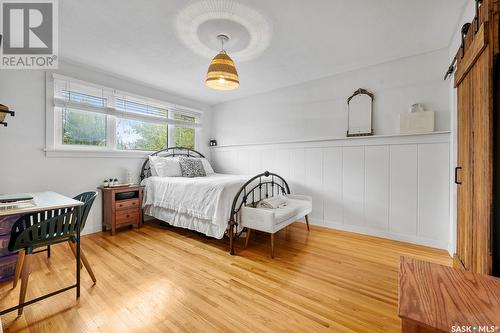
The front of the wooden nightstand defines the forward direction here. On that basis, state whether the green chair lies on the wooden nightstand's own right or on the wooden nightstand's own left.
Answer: on the wooden nightstand's own right

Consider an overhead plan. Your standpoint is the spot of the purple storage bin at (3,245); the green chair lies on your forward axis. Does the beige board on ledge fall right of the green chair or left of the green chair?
left

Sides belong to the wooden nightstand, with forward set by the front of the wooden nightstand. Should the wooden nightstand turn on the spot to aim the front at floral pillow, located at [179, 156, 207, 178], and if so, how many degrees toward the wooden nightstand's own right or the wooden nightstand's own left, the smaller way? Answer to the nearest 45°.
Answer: approximately 45° to the wooden nightstand's own left

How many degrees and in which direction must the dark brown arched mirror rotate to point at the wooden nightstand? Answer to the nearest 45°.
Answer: approximately 45° to its right

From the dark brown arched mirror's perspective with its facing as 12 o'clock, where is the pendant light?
The pendant light is roughly at 1 o'clock from the dark brown arched mirror.

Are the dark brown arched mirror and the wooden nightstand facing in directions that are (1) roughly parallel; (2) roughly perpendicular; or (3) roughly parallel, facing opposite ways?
roughly perpendicular

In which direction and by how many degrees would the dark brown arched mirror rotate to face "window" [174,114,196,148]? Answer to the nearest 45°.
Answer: approximately 90° to its right

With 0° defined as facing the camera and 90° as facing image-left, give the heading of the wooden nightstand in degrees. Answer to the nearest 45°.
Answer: approximately 315°
